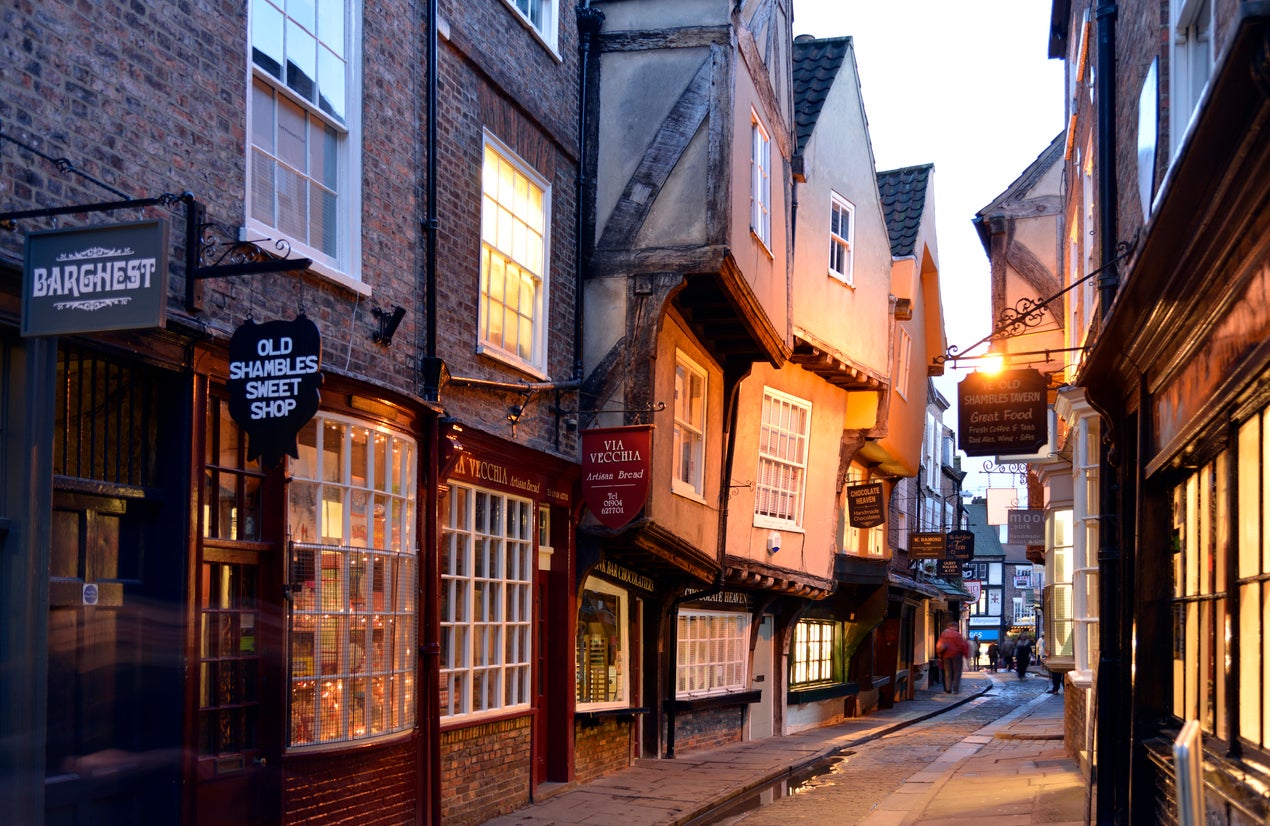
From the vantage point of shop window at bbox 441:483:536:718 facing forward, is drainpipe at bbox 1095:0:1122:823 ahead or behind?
ahead

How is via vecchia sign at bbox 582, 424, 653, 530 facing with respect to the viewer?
toward the camera

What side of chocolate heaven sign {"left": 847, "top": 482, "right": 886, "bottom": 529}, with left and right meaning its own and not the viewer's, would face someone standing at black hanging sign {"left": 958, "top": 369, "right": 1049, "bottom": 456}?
front

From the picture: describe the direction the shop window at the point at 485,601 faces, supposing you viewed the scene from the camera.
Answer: facing the viewer and to the right of the viewer

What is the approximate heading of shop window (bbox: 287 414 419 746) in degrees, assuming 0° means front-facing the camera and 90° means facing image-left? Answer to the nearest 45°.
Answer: approximately 315°

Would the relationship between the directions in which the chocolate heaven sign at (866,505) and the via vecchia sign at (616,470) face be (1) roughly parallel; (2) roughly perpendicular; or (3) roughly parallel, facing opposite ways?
roughly parallel

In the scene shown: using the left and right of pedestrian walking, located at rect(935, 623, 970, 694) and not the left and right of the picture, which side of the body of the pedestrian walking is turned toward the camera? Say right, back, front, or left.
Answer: back

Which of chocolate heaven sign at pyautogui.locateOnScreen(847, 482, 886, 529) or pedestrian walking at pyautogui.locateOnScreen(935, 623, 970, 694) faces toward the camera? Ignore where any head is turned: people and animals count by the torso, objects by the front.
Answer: the chocolate heaven sign

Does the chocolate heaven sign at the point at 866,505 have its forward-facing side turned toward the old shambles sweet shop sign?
yes

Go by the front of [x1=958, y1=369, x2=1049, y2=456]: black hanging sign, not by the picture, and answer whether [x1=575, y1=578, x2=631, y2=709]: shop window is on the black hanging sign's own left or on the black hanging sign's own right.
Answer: on the black hanging sign's own right

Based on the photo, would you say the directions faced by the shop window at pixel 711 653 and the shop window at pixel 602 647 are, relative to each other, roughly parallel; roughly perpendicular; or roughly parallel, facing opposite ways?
roughly parallel
